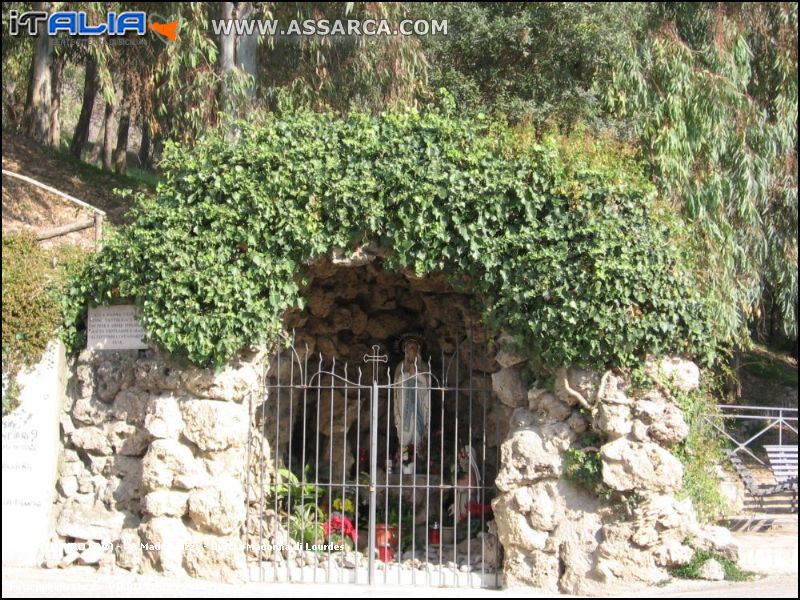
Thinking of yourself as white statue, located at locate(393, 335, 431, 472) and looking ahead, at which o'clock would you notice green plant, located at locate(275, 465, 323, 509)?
The green plant is roughly at 3 o'clock from the white statue.

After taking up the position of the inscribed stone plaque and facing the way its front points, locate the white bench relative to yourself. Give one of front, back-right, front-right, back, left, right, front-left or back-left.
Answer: left

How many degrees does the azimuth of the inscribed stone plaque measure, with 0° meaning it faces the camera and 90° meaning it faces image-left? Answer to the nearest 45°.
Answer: approximately 0°

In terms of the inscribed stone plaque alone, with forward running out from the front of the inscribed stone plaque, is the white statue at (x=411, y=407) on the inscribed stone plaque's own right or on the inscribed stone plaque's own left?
on the inscribed stone plaque's own left

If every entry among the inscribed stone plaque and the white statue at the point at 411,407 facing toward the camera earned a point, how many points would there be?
2

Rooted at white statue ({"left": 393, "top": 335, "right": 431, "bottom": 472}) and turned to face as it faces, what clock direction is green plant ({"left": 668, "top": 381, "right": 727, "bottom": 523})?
The green plant is roughly at 10 o'clock from the white statue.

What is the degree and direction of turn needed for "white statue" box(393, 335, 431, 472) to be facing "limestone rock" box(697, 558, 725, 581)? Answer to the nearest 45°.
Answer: approximately 45° to its left

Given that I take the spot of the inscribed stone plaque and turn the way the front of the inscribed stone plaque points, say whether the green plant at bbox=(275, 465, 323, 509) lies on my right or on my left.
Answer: on my left

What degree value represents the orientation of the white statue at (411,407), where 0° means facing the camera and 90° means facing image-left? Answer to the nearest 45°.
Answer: approximately 0°

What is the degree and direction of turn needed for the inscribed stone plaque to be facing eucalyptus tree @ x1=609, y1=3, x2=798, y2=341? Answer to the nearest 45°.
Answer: approximately 90° to its left

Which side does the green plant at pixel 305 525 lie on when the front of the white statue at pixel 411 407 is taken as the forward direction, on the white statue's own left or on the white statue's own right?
on the white statue's own right

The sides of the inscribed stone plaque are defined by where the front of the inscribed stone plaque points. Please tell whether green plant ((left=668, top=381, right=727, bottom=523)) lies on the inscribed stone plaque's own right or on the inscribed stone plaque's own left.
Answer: on the inscribed stone plaque's own left
